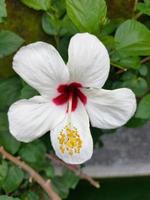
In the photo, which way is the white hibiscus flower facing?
toward the camera
